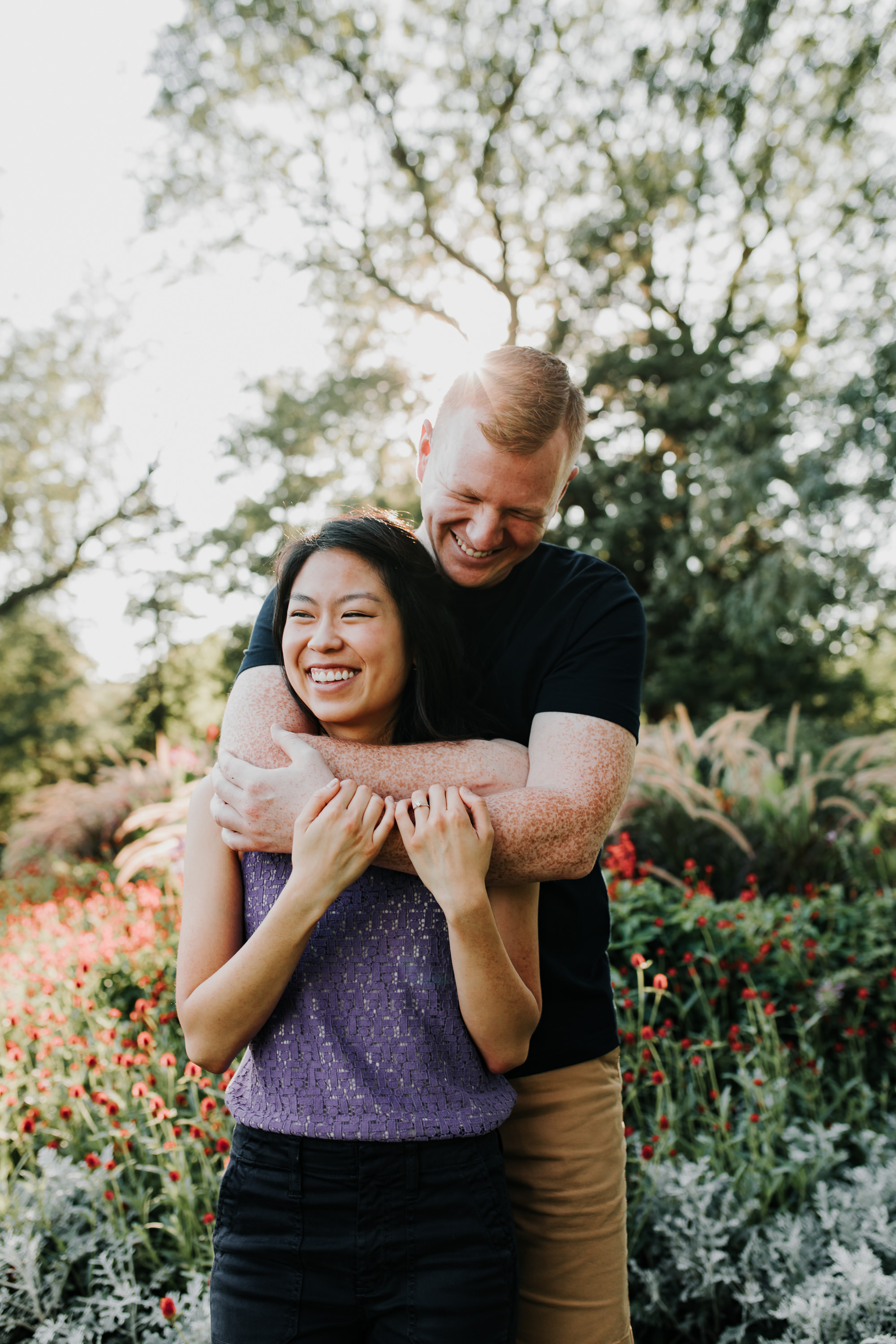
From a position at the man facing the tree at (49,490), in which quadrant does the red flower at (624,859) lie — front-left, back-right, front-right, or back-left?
front-right

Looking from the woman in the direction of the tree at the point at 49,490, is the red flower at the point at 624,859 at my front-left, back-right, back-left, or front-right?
front-right

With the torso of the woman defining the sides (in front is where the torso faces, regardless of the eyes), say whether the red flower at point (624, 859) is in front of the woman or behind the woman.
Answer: behind

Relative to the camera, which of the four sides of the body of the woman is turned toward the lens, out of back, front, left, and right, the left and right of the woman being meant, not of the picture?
front

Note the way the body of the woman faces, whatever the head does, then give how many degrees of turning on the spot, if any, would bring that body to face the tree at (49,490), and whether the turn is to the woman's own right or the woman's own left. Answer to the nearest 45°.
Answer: approximately 180°
